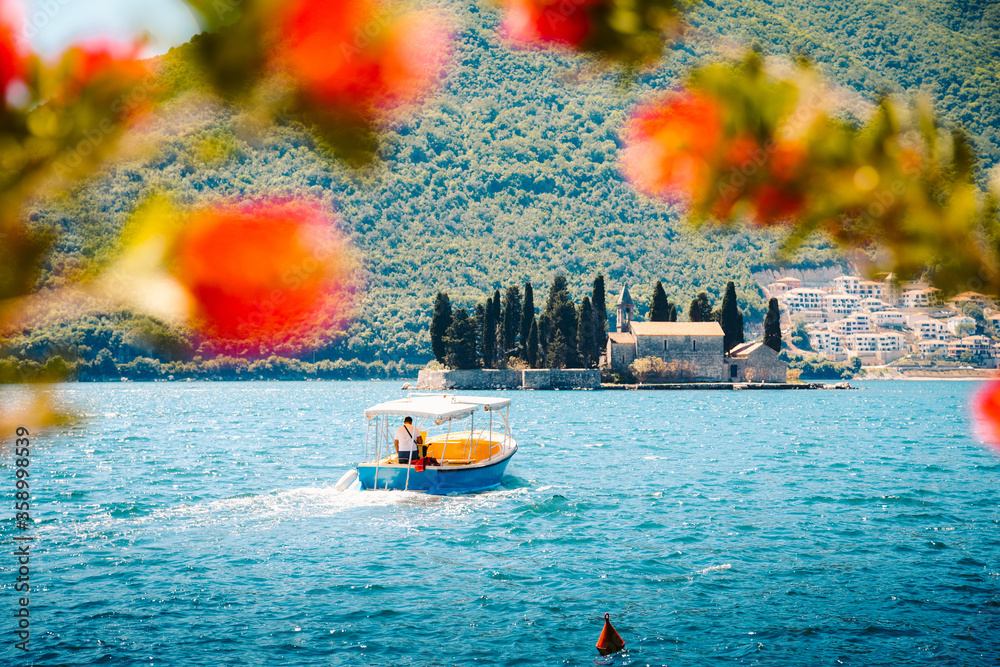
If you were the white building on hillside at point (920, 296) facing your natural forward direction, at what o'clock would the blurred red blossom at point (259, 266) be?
The blurred red blossom is roughly at 12 o'clock from the white building on hillside.

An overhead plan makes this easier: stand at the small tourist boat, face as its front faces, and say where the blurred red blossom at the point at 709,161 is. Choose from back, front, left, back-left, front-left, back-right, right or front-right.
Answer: back-right

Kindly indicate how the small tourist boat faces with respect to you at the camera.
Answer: facing away from the viewer and to the right of the viewer

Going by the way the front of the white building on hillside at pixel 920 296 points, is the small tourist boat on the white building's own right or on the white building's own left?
on the white building's own right

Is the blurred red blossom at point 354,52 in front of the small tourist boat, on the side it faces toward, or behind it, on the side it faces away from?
behind

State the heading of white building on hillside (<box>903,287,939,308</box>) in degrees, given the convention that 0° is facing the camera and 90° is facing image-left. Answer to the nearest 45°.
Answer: approximately 45°

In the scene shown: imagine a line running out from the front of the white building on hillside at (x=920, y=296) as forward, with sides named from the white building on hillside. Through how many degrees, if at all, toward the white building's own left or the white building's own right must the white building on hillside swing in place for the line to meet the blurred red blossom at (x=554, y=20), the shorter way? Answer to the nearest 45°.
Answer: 0° — it already faces it

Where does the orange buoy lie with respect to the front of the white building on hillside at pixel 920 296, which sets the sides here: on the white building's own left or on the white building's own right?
on the white building's own right

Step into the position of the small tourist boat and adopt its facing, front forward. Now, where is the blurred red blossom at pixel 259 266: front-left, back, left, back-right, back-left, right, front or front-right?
back-right

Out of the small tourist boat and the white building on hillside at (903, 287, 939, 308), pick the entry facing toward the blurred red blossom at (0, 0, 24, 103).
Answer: the white building on hillside

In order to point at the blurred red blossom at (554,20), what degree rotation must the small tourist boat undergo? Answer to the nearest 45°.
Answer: approximately 135° to its right

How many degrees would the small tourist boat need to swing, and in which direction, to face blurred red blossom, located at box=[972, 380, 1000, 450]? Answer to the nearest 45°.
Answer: approximately 135° to its right

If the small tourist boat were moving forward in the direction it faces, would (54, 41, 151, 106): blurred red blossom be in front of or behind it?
behind
